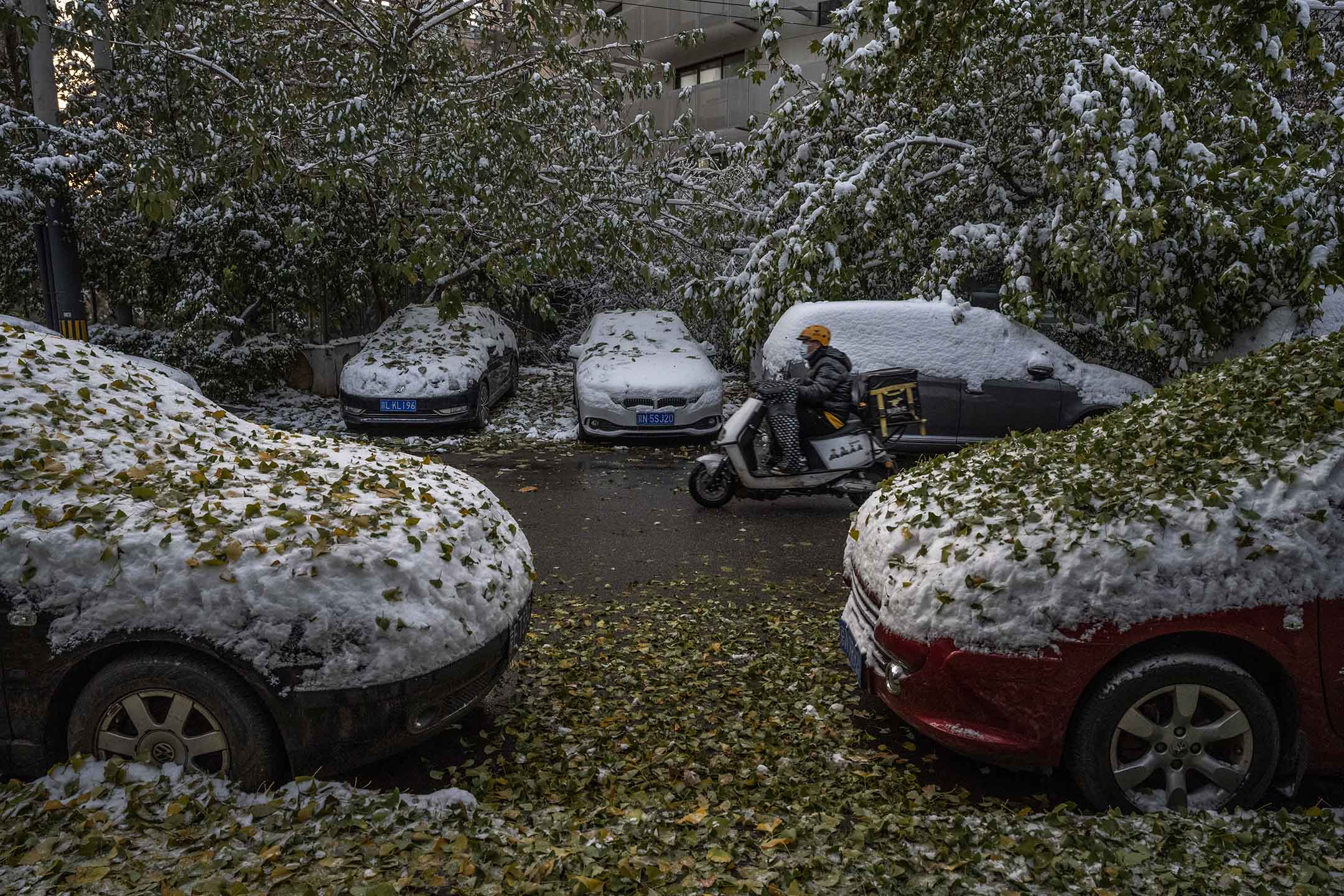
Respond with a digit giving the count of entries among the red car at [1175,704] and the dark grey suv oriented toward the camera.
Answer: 0

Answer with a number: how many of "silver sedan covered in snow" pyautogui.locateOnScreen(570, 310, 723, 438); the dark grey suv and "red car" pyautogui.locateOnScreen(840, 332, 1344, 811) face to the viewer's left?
1

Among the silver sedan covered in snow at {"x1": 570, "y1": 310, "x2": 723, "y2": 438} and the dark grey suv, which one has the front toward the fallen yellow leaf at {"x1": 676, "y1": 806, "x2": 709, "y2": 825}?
the silver sedan covered in snow

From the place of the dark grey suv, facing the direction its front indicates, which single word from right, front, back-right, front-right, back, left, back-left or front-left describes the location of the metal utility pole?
back

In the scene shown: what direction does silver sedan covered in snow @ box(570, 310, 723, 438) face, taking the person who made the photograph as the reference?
facing the viewer

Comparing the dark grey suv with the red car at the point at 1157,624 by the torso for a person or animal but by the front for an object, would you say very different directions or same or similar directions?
very different directions

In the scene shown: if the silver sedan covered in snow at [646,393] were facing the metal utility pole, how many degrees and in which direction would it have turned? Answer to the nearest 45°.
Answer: approximately 90° to its right

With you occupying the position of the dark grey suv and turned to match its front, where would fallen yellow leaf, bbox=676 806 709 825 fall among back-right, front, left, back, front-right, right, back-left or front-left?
right

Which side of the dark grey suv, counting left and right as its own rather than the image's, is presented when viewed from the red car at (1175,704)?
right

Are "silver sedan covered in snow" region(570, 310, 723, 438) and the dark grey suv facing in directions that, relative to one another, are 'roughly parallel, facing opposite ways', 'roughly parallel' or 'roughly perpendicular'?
roughly perpendicular

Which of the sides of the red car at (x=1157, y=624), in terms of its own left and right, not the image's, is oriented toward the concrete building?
right

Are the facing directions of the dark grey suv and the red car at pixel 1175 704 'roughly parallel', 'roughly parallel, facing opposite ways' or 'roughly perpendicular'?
roughly parallel, facing opposite ways

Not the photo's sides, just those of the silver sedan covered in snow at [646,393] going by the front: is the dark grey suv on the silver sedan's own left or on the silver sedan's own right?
on the silver sedan's own left

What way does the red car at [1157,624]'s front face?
to the viewer's left

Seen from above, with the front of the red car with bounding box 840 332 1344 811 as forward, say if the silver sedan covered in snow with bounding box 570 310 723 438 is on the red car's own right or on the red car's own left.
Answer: on the red car's own right

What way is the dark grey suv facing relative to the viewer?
to the viewer's right

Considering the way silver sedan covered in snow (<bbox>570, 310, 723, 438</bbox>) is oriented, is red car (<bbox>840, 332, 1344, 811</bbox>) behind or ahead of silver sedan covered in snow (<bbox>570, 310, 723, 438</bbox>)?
ahead

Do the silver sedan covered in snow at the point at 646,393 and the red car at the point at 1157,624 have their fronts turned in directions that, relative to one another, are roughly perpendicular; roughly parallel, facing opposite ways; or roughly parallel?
roughly perpendicular

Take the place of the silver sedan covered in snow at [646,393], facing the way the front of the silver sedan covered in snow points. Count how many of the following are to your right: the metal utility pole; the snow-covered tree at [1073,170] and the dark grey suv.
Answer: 1

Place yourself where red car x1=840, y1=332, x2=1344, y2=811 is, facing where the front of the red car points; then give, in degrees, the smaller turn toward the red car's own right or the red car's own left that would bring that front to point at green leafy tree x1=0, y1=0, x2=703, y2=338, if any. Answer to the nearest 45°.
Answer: approximately 45° to the red car's own right
